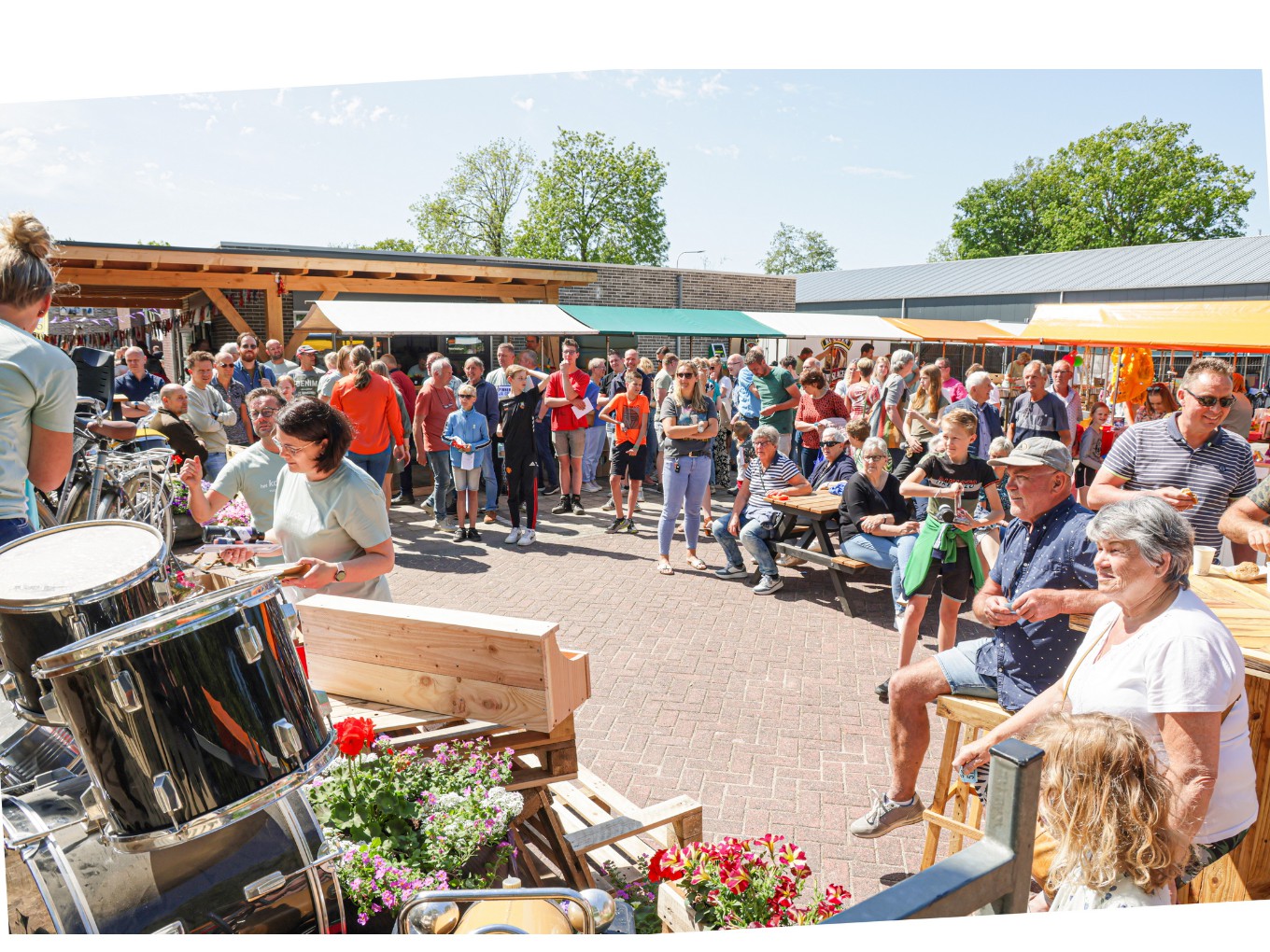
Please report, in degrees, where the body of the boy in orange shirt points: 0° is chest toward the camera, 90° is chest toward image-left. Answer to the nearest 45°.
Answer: approximately 0°

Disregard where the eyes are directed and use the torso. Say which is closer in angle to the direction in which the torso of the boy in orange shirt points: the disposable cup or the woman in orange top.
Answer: the disposable cup

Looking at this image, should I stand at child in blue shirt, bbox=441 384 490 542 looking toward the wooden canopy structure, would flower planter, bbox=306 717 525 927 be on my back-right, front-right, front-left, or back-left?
back-left

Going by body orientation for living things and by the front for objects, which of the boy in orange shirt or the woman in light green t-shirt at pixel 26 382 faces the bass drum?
the boy in orange shirt

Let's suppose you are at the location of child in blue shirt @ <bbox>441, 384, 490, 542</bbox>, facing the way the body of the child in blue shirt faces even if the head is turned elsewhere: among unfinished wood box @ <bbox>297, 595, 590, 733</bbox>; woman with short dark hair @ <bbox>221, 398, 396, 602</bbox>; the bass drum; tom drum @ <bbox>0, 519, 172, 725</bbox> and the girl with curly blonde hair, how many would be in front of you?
5

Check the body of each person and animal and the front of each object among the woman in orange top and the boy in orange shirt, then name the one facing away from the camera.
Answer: the woman in orange top

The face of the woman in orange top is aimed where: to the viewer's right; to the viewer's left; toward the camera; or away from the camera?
away from the camera

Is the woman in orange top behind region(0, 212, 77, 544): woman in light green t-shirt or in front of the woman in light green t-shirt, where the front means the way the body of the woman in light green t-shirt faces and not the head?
in front

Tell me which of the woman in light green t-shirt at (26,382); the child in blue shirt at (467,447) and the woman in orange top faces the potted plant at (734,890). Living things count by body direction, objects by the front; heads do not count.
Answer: the child in blue shirt

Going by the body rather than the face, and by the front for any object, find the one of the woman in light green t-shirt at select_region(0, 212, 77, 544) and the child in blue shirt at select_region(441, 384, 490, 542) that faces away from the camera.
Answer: the woman in light green t-shirt

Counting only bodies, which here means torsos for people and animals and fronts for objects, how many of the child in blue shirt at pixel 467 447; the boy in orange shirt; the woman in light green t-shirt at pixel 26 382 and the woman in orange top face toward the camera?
2

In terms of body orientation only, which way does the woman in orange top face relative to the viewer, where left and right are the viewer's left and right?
facing away from the viewer

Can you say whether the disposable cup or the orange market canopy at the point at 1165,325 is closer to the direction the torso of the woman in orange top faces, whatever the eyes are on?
the orange market canopy
